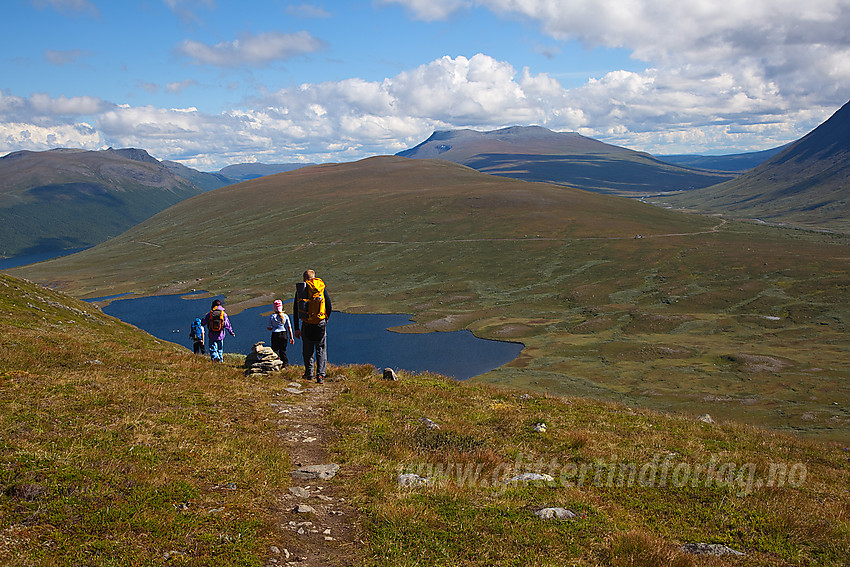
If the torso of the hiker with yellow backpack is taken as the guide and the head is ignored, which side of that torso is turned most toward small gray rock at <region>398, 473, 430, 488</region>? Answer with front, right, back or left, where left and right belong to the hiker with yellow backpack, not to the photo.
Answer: back

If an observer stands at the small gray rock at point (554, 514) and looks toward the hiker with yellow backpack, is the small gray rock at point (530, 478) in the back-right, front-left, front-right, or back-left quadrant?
front-right

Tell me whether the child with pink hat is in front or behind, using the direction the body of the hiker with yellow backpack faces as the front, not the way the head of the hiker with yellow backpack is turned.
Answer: in front

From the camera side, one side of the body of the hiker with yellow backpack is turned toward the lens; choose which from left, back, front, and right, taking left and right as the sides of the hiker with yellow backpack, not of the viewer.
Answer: back

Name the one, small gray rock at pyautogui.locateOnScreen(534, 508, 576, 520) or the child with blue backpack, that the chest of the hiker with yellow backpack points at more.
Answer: the child with blue backpack

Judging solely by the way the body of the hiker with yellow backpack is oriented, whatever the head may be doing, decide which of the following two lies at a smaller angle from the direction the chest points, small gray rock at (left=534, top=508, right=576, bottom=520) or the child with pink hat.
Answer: the child with pink hat

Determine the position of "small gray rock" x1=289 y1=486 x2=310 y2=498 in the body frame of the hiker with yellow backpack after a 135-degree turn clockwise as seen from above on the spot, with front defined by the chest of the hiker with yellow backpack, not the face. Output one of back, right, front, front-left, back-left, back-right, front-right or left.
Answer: front-right

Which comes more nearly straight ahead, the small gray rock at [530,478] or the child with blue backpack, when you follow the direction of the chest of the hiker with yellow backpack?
the child with blue backpack

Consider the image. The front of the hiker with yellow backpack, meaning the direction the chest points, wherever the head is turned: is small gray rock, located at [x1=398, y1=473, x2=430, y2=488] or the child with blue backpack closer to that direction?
the child with blue backpack

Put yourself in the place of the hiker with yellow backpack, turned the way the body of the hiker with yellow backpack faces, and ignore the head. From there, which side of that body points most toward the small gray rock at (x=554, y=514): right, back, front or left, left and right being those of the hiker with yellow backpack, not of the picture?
back

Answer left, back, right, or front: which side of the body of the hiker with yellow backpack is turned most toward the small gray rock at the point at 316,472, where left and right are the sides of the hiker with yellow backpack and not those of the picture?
back

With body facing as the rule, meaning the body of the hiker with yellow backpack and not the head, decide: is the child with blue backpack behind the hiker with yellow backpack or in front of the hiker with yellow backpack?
in front
